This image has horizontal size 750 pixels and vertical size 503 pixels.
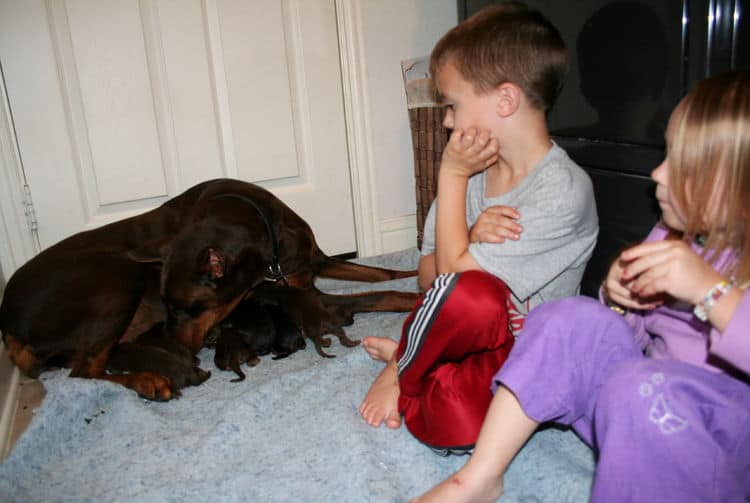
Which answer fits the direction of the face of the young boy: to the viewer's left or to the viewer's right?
to the viewer's left

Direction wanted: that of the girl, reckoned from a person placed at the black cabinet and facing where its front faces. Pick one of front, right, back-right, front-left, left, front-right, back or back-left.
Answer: front

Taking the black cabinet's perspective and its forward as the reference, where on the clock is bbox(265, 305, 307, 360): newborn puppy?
The newborn puppy is roughly at 3 o'clock from the black cabinet.

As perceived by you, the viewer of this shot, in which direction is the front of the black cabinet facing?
facing the viewer

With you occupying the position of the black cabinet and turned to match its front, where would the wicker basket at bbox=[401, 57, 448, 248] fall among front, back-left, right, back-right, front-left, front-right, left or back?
back-right

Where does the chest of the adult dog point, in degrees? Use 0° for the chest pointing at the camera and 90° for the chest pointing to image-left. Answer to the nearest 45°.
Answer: approximately 270°

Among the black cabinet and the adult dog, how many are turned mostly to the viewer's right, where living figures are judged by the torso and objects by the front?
1

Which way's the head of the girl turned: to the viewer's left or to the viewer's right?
to the viewer's left

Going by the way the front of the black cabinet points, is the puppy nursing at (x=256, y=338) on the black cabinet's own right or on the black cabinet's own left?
on the black cabinet's own right

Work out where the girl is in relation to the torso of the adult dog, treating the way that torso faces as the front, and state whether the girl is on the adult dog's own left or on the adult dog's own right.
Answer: on the adult dog's own right

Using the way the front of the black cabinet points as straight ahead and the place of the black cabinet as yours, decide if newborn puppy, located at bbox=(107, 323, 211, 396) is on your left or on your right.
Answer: on your right

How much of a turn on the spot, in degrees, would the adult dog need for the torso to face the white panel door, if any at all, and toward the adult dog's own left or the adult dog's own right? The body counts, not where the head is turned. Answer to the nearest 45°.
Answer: approximately 90° to the adult dog's own left

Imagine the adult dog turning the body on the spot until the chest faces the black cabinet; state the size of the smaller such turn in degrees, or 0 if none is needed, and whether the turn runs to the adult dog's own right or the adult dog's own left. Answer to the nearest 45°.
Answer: approximately 45° to the adult dog's own right

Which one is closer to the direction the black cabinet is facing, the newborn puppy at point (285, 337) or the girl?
the girl
